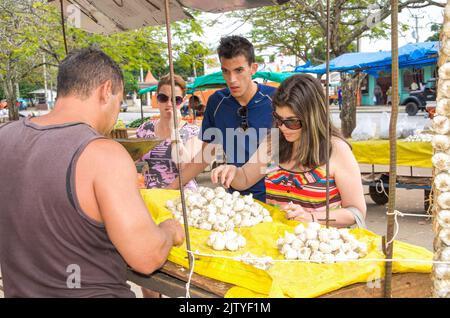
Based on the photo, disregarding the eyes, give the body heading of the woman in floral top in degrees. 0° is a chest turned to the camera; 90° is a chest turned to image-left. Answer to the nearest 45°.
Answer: approximately 0°

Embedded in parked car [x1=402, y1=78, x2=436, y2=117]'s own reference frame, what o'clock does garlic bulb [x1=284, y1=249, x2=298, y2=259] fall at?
The garlic bulb is roughly at 9 o'clock from the parked car.

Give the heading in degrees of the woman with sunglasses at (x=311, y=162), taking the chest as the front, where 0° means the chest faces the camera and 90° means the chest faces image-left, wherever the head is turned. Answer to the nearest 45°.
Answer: approximately 45°

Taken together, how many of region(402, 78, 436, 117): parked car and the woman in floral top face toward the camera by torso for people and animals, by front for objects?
1

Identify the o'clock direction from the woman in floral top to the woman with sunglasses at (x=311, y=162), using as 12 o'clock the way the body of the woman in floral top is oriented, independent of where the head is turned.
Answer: The woman with sunglasses is roughly at 11 o'clock from the woman in floral top.

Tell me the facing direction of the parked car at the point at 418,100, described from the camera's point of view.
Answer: facing to the left of the viewer

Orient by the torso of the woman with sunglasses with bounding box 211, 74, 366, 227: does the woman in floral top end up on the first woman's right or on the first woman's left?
on the first woman's right

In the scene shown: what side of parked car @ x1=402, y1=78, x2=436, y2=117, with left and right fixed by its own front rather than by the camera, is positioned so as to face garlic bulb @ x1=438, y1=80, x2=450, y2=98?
left

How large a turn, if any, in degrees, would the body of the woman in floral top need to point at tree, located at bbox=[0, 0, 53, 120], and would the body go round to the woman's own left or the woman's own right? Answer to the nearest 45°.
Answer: approximately 180°
